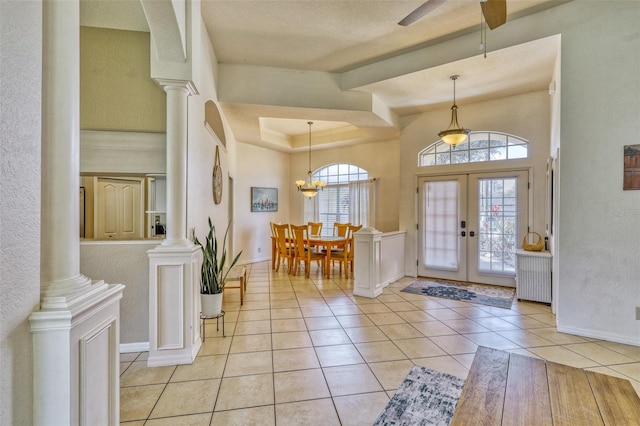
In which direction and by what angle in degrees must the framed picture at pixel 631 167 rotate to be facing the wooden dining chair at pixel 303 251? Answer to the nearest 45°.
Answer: approximately 90° to its right

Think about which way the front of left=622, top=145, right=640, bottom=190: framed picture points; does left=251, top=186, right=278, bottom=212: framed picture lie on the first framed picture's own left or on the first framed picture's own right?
on the first framed picture's own right

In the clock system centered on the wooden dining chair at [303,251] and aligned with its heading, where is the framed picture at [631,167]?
The framed picture is roughly at 3 o'clock from the wooden dining chair.

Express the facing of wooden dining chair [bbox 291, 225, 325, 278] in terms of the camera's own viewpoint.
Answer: facing away from the viewer and to the right of the viewer

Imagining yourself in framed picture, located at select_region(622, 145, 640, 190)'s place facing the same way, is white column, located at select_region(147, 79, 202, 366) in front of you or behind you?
in front

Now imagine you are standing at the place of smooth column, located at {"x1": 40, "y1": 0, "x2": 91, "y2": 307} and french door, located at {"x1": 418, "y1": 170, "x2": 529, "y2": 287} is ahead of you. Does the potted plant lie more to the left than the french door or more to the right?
left

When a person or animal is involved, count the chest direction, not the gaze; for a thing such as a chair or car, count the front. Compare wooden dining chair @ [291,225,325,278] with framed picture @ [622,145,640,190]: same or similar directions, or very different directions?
very different directions

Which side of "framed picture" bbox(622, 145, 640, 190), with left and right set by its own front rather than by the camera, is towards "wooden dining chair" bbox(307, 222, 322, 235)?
right

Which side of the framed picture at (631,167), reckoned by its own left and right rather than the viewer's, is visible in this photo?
front

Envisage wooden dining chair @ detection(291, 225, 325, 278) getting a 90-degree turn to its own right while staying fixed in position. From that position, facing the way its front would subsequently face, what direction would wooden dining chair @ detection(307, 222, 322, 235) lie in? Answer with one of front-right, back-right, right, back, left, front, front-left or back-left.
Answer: back-left

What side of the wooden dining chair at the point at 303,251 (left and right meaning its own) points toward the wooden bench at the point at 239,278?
back
